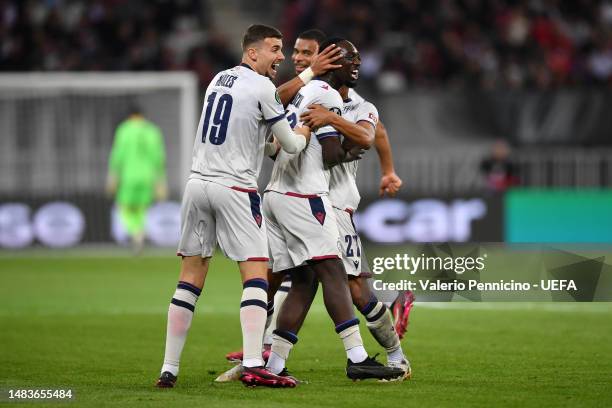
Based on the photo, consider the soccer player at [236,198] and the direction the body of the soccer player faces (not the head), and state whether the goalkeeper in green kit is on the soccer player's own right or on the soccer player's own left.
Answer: on the soccer player's own left

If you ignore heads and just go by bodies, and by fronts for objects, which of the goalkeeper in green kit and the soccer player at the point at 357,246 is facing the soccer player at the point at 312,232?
the soccer player at the point at 357,246

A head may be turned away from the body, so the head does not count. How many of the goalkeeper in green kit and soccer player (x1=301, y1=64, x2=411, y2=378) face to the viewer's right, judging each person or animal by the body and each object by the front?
0

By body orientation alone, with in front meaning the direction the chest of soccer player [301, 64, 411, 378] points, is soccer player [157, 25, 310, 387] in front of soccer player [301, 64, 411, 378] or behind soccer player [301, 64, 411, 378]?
in front

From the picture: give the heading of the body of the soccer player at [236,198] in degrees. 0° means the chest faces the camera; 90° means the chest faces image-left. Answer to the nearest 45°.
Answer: approximately 225°

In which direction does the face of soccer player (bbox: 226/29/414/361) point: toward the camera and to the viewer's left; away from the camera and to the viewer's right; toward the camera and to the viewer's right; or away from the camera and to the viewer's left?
toward the camera and to the viewer's left
